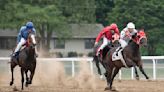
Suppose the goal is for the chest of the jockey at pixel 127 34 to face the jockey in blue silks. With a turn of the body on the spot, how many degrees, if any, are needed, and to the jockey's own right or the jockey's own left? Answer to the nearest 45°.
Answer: approximately 135° to the jockey's own right

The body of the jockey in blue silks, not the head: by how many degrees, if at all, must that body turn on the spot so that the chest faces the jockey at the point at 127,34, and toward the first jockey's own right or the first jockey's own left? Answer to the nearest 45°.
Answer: approximately 45° to the first jockey's own left
